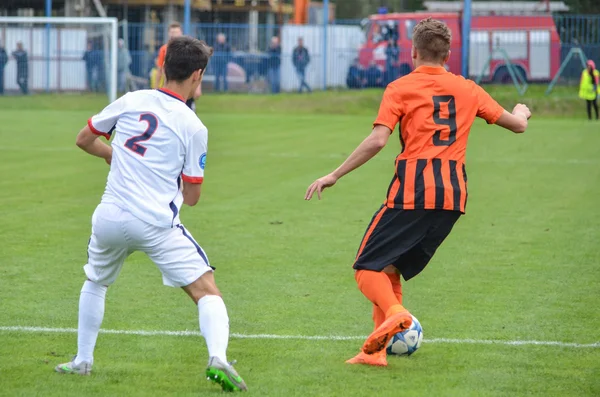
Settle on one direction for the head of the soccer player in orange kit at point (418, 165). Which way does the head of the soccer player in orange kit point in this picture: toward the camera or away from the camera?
away from the camera

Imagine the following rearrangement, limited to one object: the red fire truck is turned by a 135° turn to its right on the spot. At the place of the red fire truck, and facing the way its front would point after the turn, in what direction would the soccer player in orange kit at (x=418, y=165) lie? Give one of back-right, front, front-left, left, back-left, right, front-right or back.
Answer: back-right

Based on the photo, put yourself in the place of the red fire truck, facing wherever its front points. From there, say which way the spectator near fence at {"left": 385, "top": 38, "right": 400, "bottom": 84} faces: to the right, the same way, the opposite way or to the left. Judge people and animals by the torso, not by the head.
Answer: to the left

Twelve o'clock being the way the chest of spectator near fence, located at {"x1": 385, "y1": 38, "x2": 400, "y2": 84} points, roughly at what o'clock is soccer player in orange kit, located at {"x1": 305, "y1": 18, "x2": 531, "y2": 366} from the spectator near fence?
The soccer player in orange kit is roughly at 12 o'clock from the spectator near fence.

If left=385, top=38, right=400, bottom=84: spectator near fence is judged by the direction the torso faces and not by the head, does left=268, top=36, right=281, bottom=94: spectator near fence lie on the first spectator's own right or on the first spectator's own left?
on the first spectator's own right

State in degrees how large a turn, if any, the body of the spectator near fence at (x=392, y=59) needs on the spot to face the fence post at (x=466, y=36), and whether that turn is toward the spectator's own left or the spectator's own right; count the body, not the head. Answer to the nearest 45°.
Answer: approximately 90° to the spectator's own left

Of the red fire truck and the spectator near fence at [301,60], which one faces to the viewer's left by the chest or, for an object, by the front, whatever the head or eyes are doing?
the red fire truck

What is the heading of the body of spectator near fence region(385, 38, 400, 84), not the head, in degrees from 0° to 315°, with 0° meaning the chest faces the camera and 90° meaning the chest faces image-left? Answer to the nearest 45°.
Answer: approximately 0°

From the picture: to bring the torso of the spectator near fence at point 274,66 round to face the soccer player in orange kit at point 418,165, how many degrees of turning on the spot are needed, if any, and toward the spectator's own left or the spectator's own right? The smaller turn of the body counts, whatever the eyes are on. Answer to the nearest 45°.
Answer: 0° — they already face them

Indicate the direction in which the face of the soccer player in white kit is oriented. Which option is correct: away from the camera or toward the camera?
away from the camera

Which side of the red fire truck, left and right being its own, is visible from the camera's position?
left
